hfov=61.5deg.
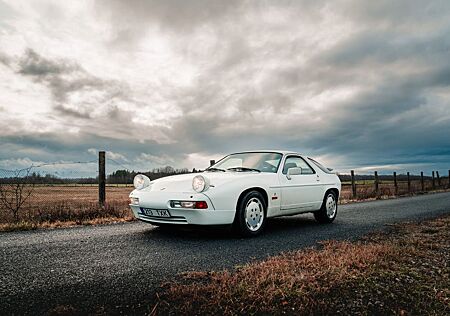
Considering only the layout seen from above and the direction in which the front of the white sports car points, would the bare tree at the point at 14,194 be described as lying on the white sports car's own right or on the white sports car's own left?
on the white sports car's own right

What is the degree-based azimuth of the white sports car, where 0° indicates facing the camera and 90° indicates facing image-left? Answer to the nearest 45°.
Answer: approximately 45°
